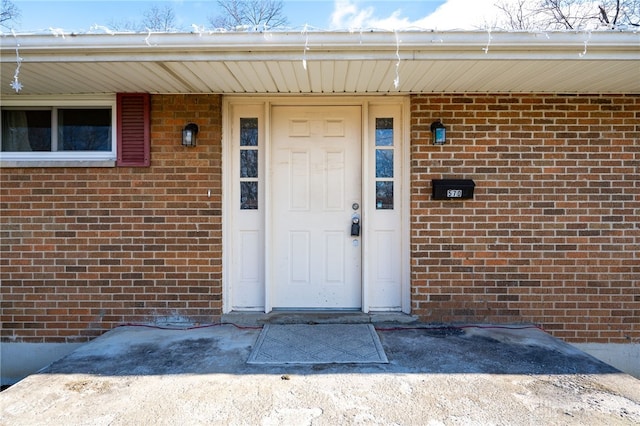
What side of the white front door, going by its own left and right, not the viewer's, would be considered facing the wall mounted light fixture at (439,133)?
left

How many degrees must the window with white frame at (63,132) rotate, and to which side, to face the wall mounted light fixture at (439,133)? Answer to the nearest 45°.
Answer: approximately 45° to its left

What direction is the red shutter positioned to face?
toward the camera

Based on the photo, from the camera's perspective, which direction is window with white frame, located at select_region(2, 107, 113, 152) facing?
toward the camera

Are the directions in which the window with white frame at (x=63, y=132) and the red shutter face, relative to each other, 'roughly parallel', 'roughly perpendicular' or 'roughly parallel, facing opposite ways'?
roughly parallel

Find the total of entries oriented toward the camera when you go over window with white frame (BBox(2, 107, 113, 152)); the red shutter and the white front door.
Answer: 3

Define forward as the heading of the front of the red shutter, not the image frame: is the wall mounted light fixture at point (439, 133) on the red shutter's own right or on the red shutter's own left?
on the red shutter's own left

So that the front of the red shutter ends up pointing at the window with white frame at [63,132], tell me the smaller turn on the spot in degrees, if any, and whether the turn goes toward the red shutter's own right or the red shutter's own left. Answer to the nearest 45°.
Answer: approximately 135° to the red shutter's own right

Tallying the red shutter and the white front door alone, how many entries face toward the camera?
2

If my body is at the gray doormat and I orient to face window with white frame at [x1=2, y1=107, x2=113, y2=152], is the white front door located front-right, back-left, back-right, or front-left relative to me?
front-right
